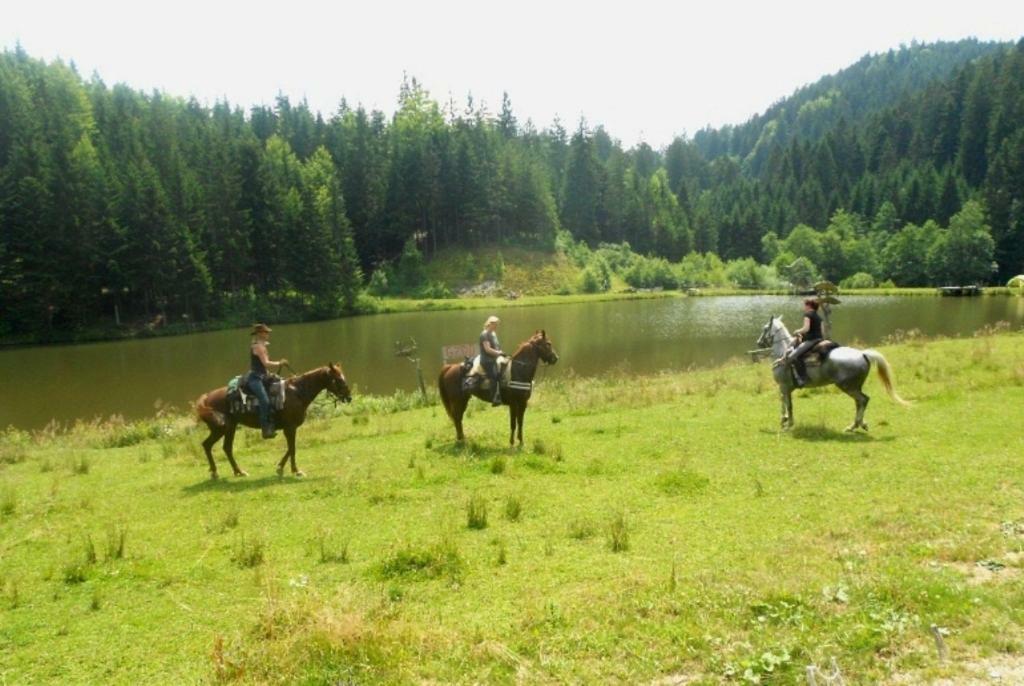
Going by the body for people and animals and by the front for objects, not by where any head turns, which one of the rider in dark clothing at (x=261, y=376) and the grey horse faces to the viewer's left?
the grey horse

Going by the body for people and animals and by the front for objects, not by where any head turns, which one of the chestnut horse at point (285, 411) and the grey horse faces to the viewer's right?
the chestnut horse

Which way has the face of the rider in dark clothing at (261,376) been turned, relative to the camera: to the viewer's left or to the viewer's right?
to the viewer's right

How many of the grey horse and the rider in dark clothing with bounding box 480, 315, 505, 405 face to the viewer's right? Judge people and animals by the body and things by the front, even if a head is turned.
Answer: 1

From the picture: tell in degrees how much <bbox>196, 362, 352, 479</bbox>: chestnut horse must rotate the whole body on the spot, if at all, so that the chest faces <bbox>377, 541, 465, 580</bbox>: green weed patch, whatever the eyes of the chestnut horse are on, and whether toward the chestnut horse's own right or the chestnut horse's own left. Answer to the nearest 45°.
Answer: approximately 90° to the chestnut horse's own right

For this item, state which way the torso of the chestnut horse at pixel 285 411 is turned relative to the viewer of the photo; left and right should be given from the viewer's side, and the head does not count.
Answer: facing to the right of the viewer

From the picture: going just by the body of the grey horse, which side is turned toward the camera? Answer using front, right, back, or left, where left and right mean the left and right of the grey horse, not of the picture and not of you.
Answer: left

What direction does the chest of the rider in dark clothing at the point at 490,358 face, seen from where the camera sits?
to the viewer's right

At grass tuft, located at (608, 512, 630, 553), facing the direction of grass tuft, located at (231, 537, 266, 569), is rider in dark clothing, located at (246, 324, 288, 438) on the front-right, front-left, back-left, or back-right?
front-right

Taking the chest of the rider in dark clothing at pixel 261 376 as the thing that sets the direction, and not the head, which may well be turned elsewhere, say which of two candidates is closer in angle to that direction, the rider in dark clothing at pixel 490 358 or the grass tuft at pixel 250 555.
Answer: the rider in dark clothing

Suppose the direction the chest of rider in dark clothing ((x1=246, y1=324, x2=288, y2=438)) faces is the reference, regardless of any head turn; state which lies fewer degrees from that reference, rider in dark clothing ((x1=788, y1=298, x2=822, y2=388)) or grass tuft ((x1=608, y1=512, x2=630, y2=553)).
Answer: the rider in dark clothing

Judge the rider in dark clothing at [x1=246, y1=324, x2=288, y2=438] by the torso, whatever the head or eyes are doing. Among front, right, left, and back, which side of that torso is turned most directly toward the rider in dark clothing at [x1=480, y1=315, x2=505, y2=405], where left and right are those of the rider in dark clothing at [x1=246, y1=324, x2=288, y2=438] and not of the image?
front

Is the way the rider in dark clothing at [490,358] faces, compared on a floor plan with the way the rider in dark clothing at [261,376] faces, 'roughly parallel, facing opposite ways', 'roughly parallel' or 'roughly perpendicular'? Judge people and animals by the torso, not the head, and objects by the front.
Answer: roughly parallel

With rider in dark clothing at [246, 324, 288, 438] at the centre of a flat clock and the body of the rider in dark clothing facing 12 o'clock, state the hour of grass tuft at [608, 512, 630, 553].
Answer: The grass tuft is roughly at 2 o'clock from the rider in dark clothing.

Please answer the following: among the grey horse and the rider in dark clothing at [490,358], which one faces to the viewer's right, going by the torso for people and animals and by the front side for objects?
the rider in dark clothing
